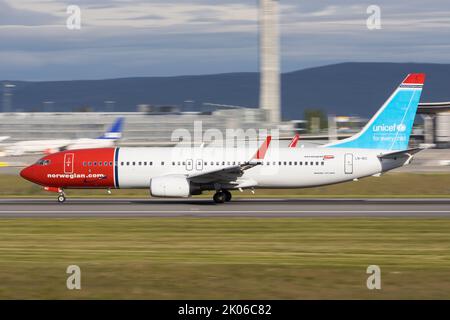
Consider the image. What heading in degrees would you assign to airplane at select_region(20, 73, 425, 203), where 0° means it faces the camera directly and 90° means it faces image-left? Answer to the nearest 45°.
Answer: approximately 90°
